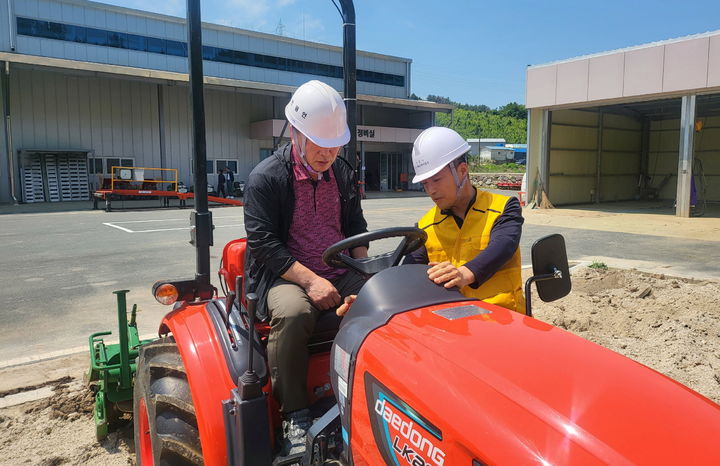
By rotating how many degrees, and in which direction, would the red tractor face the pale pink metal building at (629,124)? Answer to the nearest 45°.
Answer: approximately 90° to its left

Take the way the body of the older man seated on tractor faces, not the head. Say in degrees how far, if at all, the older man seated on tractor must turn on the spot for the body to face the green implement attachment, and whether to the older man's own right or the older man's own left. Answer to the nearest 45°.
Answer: approximately 180°

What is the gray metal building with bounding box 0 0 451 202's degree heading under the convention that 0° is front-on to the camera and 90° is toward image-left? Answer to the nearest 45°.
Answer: approximately 315°

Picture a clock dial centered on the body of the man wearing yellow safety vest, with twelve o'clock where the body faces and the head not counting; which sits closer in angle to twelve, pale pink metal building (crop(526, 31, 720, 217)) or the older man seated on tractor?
the older man seated on tractor

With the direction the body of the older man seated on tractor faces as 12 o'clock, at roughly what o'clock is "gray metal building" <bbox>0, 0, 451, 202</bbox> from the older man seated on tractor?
The gray metal building is roughly at 7 o'clock from the older man seated on tractor.

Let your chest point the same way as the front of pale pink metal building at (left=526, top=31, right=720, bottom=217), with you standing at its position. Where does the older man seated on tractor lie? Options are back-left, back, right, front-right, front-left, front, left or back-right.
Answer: front-left

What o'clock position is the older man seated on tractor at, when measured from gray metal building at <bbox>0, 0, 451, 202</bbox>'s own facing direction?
The older man seated on tractor is roughly at 1 o'clock from the gray metal building.

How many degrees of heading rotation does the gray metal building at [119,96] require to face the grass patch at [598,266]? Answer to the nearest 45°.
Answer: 0° — it already faces it

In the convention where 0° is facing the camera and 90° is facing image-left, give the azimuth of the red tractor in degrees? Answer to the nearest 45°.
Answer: approximately 315°

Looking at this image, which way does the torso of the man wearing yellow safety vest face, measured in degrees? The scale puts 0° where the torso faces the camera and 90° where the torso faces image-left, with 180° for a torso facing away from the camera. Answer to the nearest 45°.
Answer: approximately 45°

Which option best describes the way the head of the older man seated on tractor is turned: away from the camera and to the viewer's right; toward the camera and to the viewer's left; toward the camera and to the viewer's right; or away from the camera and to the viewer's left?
toward the camera and to the viewer's right

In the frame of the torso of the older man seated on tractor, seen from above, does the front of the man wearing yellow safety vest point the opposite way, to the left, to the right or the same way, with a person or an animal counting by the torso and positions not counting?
to the right
